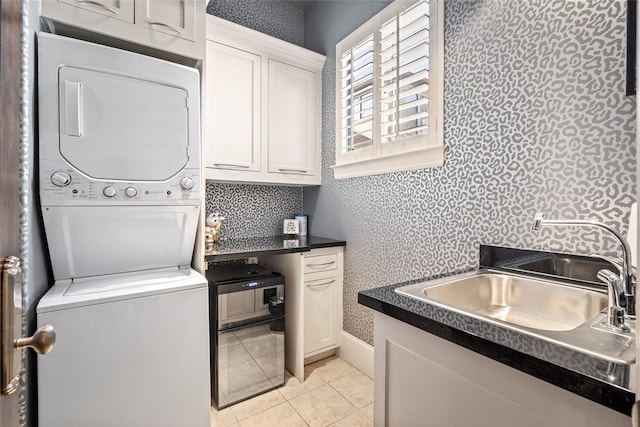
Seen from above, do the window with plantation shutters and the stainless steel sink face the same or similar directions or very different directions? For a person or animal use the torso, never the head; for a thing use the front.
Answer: same or similar directions

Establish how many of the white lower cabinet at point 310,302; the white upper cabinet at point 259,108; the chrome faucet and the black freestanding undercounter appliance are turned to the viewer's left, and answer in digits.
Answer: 1

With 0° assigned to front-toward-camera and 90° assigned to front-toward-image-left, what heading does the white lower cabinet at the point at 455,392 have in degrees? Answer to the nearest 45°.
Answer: approximately 45°

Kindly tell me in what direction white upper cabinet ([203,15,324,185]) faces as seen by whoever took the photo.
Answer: facing the viewer and to the right of the viewer

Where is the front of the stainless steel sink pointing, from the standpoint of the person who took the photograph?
facing the viewer and to the left of the viewer

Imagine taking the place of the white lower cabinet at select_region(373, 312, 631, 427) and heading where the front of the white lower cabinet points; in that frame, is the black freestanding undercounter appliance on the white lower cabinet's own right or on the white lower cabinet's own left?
on the white lower cabinet's own right

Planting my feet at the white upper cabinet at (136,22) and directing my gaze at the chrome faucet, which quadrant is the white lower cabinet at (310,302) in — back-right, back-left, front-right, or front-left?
front-left

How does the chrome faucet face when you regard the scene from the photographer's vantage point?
facing to the left of the viewer

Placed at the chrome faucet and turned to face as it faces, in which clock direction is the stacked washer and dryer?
The stacked washer and dryer is roughly at 11 o'clock from the chrome faucet.

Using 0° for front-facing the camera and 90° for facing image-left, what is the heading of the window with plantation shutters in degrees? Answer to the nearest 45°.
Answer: approximately 45°

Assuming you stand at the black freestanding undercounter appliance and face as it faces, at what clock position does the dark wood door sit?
The dark wood door is roughly at 2 o'clock from the black freestanding undercounter appliance.
